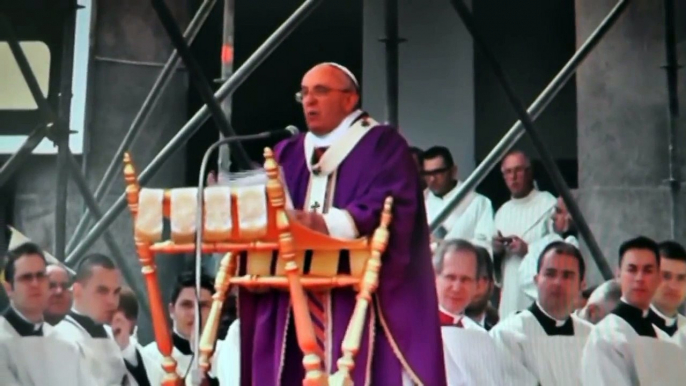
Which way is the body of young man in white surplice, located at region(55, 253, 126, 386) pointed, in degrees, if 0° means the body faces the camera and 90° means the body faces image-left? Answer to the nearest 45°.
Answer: approximately 315°

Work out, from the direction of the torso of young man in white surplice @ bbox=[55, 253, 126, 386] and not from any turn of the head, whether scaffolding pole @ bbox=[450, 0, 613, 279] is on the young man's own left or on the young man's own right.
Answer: on the young man's own left

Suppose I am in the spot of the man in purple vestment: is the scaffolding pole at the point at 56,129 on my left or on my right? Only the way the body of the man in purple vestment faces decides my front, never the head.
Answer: on my right

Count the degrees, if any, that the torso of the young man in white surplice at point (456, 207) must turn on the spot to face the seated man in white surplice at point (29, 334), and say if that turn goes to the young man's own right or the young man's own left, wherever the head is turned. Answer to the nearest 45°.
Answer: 0° — they already face them

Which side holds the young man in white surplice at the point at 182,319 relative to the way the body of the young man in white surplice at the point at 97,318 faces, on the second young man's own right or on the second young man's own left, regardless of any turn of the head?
on the second young man's own left

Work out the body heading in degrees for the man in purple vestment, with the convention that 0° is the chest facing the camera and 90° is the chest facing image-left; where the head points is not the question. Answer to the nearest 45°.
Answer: approximately 45°

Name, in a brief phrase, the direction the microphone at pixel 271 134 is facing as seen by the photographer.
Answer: facing to the right of the viewer

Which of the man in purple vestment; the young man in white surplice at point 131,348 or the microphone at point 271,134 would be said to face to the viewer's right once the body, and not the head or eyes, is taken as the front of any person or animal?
the microphone

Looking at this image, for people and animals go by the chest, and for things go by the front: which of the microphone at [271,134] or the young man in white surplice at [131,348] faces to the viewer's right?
the microphone

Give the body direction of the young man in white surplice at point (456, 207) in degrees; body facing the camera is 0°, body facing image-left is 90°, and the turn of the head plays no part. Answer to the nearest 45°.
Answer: approximately 45°

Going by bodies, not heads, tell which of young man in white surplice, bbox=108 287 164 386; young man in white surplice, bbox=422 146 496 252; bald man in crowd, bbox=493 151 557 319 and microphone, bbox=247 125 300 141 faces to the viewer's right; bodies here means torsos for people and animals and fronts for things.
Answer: the microphone
